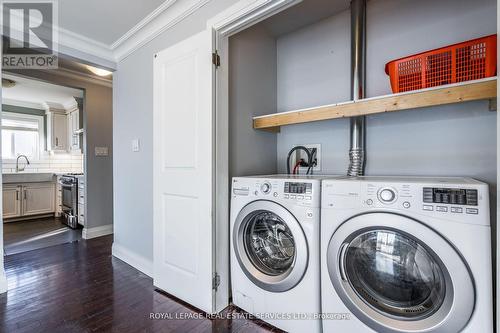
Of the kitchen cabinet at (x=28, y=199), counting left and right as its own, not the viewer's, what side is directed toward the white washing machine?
front

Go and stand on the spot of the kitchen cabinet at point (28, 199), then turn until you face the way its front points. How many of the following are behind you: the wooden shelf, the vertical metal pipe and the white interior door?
0

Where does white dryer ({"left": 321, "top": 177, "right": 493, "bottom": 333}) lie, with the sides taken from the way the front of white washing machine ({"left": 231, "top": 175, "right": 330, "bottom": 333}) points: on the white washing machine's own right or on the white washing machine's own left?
on the white washing machine's own left

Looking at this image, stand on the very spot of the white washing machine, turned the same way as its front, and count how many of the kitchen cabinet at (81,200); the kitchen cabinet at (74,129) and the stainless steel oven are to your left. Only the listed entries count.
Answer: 0

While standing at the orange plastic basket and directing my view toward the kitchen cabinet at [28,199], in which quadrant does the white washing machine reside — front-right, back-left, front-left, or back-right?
front-left

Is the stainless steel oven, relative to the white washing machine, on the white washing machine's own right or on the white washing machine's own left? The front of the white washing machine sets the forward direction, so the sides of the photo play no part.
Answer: on the white washing machine's own right

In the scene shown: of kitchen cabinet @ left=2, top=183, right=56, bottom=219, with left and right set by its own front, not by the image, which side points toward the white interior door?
front

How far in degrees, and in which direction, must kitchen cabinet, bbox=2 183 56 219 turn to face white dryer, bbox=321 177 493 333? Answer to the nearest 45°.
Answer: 0° — it already faces it

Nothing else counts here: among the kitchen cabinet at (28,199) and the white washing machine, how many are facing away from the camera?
0

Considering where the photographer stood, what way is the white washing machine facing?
facing the viewer and to the left of the viewer

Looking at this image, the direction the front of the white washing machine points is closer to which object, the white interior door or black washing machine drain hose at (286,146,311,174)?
the white interior door

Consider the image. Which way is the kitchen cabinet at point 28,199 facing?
toward the camera

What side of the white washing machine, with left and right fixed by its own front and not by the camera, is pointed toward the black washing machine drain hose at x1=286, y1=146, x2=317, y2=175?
back

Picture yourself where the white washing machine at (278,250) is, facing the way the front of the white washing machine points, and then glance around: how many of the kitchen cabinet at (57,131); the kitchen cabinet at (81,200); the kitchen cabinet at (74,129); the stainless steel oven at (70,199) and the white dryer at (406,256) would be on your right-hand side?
4
